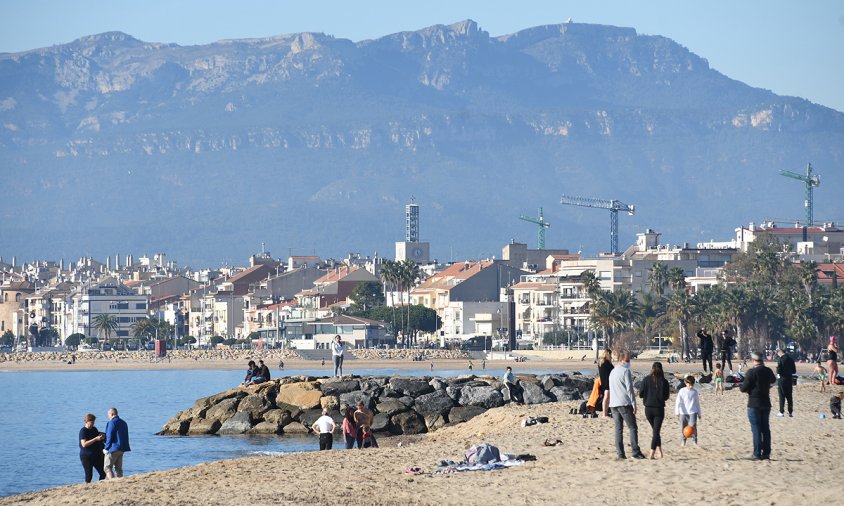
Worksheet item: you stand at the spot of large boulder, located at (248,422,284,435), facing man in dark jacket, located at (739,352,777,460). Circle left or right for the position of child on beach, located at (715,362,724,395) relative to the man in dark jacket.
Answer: left

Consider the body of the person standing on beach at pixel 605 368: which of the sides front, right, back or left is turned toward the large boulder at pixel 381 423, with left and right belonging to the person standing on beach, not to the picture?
left
